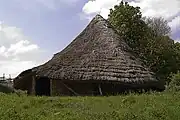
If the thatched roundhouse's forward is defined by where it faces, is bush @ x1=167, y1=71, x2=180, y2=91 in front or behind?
behind

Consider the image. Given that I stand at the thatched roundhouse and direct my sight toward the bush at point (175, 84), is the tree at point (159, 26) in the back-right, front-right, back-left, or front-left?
front-left

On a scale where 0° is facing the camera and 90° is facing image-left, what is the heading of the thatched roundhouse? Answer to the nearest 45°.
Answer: approximately 45°

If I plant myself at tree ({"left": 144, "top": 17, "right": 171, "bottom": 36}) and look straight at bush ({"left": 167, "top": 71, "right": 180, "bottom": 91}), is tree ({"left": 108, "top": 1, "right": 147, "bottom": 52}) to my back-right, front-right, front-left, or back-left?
front-right

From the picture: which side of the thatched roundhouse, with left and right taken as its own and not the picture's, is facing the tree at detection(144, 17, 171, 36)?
back

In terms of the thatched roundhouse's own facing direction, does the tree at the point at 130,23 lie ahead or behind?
behind
